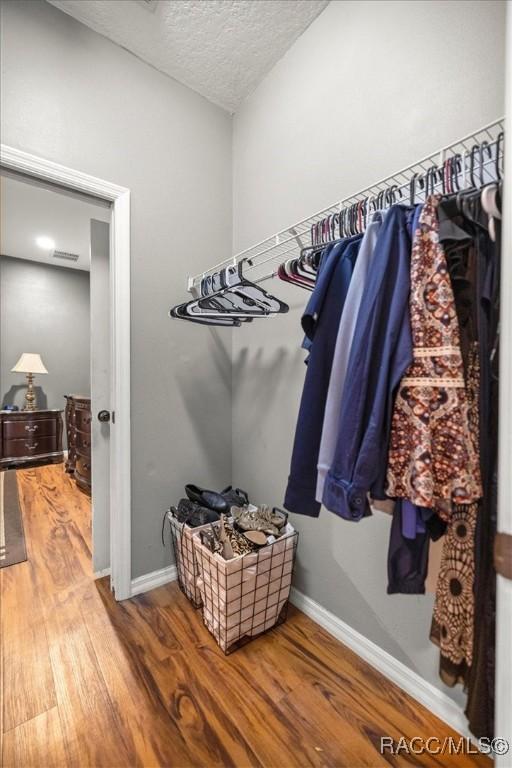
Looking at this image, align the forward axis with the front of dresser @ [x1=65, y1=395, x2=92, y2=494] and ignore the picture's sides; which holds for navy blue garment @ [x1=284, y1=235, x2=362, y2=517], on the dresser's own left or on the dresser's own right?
on the dresser's own left

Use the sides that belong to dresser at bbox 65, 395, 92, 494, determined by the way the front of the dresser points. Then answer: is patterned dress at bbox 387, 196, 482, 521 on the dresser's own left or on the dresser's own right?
on the dresser's own left

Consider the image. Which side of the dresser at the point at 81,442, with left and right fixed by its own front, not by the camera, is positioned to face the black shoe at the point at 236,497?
left

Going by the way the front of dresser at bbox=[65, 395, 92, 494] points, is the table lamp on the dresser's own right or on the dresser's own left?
on the dresser's own right

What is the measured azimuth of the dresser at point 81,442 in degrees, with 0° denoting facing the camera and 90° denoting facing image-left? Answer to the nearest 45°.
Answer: approximately 45°

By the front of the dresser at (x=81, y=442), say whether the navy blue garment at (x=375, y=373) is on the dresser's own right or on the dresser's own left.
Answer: on the dresser's own left
